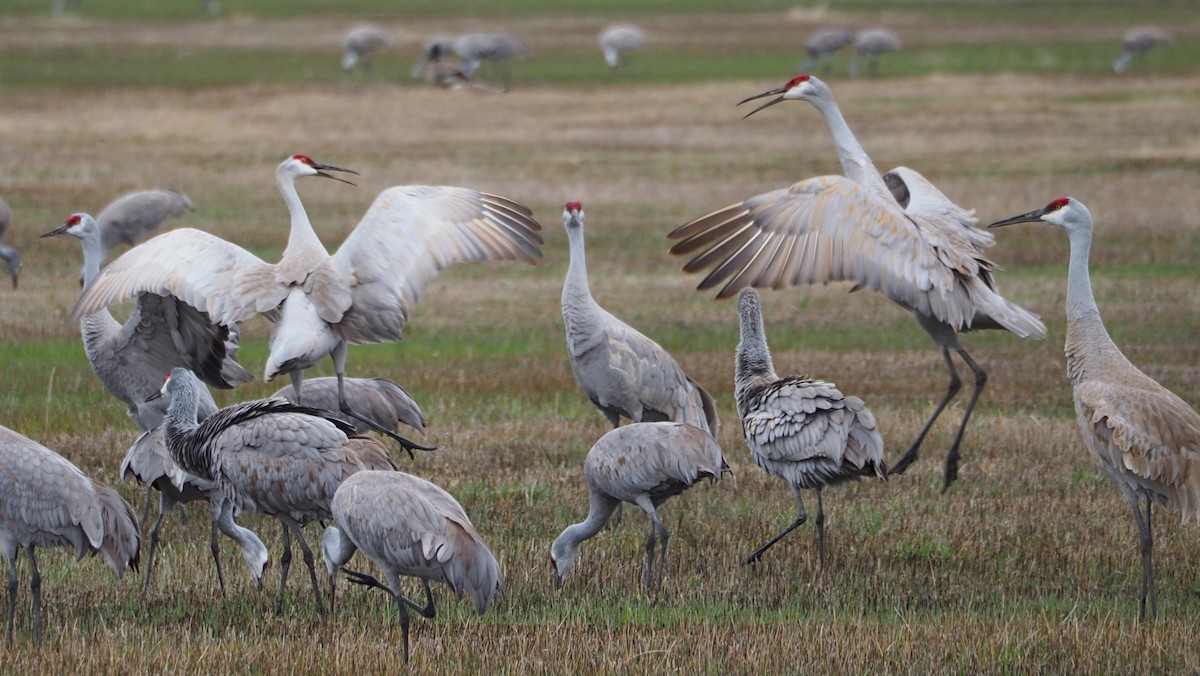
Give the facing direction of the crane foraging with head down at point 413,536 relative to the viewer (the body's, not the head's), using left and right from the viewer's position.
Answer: facing to the left of the viewer

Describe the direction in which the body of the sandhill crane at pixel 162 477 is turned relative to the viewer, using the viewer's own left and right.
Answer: facing to the right of the viewer

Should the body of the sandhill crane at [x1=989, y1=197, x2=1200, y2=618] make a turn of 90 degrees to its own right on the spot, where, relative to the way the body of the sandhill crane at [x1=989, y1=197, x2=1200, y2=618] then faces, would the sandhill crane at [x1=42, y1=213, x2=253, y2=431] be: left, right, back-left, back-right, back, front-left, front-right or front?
left

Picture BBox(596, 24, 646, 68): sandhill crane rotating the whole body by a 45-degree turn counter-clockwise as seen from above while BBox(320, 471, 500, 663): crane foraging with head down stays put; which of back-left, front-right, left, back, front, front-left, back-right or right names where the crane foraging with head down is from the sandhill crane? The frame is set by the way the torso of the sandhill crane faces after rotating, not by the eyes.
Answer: front-left

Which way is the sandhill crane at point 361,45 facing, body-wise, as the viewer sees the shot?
to the viewer's left

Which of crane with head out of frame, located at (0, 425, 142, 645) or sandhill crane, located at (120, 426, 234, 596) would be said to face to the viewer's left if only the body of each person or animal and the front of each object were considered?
the crane with head out of frame

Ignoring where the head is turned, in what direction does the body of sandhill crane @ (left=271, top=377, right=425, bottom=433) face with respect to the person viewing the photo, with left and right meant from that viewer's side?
facing to the left of the viewer

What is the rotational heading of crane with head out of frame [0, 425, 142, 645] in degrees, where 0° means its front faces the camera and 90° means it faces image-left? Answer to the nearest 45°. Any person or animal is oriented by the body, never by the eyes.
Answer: approximately 90°

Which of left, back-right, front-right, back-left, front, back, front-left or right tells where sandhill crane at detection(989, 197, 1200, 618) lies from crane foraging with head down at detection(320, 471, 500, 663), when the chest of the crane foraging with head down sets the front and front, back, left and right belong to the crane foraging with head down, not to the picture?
back

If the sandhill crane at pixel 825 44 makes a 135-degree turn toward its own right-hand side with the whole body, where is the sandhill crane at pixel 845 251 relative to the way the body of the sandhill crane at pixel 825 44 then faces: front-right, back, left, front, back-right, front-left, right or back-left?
back-right

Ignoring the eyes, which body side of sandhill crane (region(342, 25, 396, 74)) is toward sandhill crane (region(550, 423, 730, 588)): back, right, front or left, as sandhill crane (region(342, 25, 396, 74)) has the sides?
left

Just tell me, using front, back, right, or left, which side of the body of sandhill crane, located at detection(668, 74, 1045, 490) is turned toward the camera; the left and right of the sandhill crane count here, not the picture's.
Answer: left

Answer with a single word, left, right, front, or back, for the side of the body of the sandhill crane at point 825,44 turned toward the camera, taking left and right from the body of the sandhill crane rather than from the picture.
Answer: left

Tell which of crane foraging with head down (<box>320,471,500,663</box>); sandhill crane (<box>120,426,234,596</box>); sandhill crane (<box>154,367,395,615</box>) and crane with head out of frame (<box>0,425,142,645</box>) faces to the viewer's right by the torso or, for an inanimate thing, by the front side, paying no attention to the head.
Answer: sandhill crane (<box>120,426,234,596</box>)

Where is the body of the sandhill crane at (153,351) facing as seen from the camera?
to the viewer's left

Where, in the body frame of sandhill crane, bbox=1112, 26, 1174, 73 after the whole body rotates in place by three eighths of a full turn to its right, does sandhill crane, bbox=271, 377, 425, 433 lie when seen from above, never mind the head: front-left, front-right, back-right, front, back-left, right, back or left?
back-right

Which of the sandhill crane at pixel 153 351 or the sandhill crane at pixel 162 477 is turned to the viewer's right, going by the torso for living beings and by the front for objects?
the sandhill crane at pixel 162 477

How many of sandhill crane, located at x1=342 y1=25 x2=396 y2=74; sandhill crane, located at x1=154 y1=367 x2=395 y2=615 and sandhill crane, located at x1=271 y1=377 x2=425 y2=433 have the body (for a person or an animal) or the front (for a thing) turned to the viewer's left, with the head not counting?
3

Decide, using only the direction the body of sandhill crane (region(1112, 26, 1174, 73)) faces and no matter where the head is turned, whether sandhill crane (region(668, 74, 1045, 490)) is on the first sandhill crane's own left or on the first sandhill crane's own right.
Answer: on the first sandhill crane's own left
